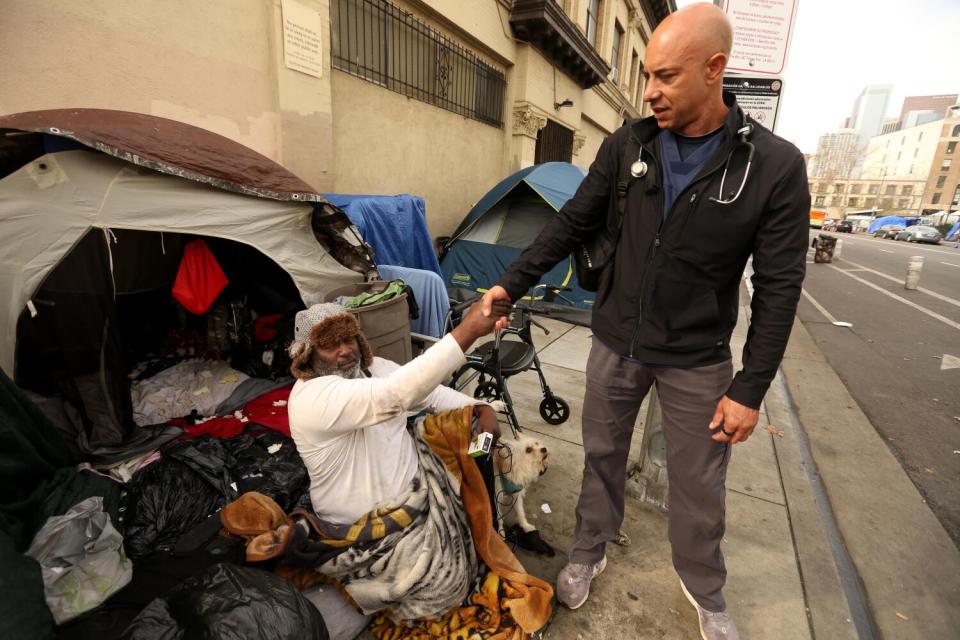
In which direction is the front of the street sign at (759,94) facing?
toward the camera

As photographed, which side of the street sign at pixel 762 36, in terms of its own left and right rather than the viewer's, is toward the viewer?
front

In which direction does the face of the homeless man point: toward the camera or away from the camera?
toward the camera

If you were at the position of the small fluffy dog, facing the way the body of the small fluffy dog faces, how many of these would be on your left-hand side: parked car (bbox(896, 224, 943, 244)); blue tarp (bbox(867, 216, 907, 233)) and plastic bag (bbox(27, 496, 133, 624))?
2

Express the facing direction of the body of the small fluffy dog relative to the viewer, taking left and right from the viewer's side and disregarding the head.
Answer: facing the viewer and to the right of the viewer

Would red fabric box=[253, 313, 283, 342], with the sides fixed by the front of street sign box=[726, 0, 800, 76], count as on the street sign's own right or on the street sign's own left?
on the street sign's own right

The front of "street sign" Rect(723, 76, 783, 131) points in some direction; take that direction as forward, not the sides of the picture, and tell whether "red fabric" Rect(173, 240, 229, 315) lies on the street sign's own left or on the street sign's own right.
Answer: on the street sign's own right

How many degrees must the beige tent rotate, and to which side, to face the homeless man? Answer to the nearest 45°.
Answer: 0° — it already faces them

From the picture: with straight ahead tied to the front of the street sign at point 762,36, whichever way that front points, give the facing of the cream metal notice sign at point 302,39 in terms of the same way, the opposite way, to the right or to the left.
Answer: to the left

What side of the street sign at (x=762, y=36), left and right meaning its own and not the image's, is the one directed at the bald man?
front

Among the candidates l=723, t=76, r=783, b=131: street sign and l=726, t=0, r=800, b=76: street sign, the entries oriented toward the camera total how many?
2

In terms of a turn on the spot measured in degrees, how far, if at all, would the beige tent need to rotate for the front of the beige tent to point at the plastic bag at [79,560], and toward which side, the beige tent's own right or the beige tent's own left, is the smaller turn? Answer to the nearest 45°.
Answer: approximately 45° to the beige tent's own right

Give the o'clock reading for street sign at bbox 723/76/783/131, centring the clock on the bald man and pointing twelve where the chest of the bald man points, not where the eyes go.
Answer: The street sign is roughly at 5 o'clock from the bald man.
